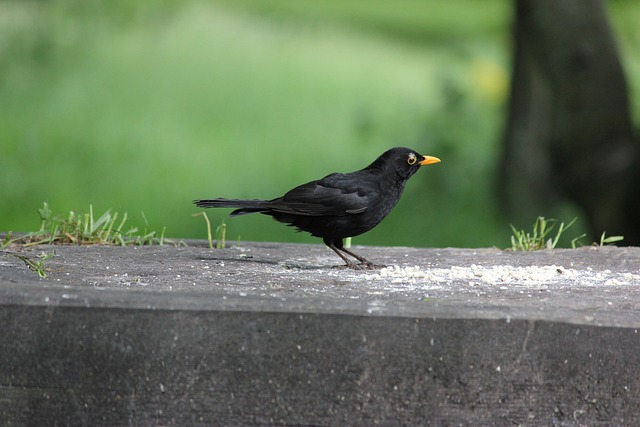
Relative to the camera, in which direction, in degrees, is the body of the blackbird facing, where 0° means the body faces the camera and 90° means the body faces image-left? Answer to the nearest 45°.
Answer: approximately 270°

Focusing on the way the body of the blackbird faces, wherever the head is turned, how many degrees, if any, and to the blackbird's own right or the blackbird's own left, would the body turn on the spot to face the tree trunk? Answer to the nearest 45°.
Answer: approximately 45° to the blackbird's own left
